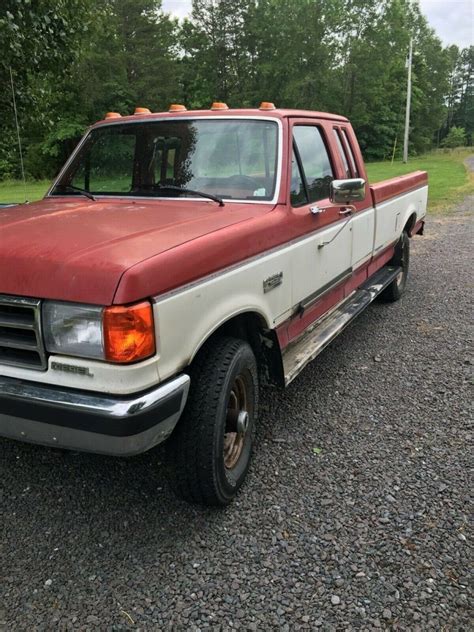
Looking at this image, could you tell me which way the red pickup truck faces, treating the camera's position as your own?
facing the viewer and to the left of the viewer
